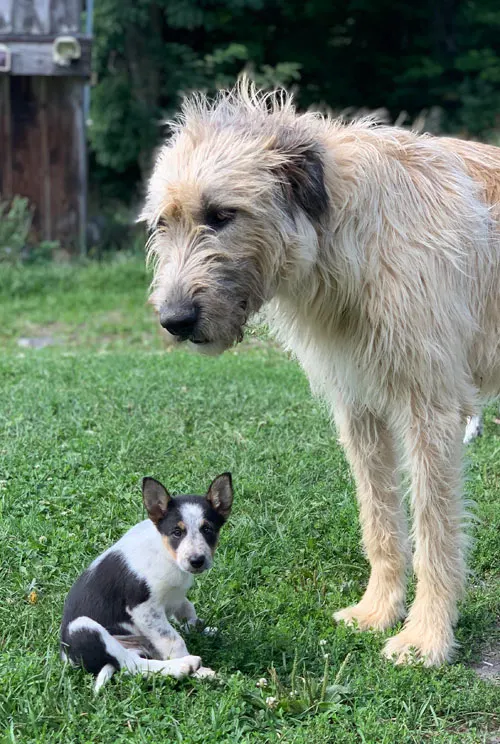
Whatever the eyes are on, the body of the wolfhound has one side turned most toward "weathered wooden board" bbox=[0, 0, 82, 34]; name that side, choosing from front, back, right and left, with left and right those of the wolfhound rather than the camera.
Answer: right

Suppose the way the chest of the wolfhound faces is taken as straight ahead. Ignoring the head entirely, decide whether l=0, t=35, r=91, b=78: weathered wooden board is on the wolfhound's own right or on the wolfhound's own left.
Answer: on the wolfhound's own right

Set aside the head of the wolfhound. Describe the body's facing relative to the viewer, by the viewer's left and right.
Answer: facing the viewer and to the left of the viewer

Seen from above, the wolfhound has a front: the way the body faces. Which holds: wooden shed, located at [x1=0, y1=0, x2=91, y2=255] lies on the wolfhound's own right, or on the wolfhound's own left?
on the wolfhound's own right
